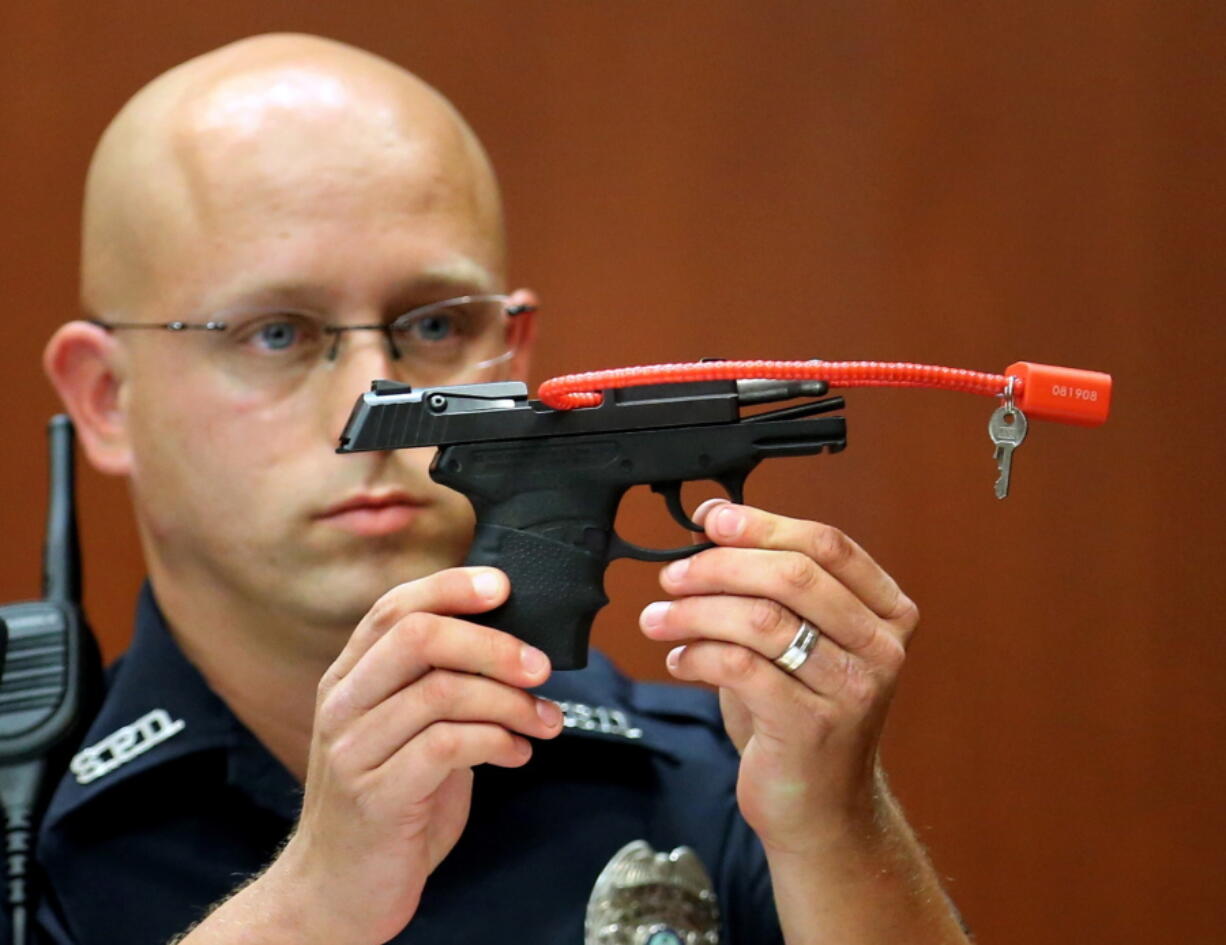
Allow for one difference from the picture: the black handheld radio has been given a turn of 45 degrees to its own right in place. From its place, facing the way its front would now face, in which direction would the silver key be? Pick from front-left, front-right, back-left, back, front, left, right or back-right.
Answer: back-left

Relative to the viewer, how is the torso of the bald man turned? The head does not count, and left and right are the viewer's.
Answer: facing the viewer and to the right of the viewer

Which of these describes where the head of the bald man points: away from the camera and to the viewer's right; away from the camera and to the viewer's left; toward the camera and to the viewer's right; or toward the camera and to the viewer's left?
toward the camera and to the viewer's right

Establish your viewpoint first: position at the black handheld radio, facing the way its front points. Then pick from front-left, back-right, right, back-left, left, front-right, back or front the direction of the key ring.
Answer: left

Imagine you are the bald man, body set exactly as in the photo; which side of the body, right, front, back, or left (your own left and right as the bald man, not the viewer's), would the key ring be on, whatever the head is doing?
front
